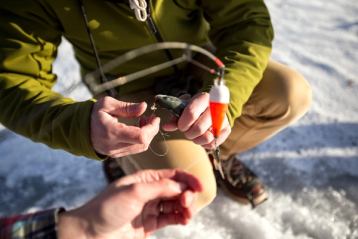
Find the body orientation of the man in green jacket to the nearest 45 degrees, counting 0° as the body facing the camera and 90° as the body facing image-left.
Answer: approximately 0°
